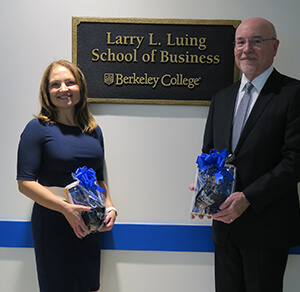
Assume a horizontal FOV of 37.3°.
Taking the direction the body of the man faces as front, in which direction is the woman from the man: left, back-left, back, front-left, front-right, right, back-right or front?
front-right

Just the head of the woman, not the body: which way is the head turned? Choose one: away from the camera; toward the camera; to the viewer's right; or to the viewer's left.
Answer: toward the camera

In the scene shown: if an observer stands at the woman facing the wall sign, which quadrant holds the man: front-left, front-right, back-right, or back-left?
front-right

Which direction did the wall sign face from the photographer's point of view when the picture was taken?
facing the viewer

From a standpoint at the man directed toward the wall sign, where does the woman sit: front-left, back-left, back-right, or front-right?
front-left

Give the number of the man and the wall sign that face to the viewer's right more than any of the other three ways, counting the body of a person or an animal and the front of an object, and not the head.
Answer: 0

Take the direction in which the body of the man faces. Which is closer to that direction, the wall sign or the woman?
the woman

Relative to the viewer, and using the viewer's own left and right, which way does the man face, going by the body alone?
facing the viewer and to the left of the viewer

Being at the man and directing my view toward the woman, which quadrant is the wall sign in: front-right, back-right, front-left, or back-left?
front-right

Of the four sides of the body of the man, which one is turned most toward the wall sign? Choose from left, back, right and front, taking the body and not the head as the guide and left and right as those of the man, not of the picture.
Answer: right
